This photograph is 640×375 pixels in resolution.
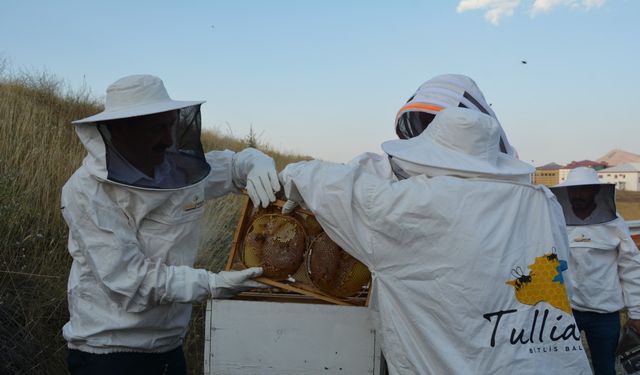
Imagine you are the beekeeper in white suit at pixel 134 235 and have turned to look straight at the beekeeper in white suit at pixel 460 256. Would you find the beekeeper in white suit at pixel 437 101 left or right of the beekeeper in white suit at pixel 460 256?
left

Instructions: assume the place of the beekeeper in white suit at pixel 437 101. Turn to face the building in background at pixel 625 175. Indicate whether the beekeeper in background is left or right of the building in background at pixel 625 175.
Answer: right

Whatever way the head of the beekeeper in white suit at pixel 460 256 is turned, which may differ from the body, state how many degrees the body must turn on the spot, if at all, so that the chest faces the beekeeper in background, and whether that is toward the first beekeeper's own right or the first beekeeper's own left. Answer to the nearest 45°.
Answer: approximately 90° to the first beekeeper's own right

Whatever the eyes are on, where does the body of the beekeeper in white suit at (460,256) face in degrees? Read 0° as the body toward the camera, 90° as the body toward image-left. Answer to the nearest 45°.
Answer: approximately 135°

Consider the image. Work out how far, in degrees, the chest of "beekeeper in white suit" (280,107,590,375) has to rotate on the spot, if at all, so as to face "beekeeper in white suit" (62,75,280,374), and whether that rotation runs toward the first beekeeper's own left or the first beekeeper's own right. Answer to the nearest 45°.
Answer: approximately 45° to the first beekeeper's own left

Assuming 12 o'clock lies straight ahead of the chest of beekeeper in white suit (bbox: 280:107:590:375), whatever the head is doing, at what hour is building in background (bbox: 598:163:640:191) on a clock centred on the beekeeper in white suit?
The building in background is roughly at 2 o'clock from the beekeeper in white suit.

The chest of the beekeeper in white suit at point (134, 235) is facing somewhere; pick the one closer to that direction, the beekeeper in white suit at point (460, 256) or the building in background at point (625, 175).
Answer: the beekeeper in white suit

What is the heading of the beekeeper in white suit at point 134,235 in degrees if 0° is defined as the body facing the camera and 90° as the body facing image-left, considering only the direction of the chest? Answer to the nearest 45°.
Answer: approximately 315°

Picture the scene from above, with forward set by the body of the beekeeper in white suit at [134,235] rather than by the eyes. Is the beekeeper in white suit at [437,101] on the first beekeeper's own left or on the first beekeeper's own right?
on the first beekeeper's own left
